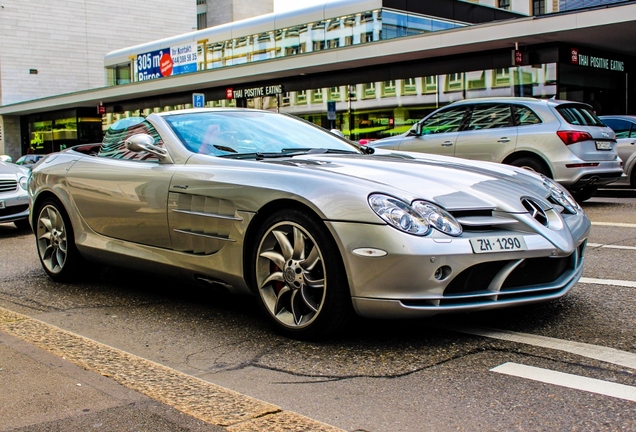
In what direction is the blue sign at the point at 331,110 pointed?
toward the camera

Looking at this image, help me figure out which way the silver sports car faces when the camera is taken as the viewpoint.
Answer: facing the viewer and to the right of the viewer

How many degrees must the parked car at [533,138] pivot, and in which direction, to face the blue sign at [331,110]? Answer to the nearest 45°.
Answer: approximately 45° to its right

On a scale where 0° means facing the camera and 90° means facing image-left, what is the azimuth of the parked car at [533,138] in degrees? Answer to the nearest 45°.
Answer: approximately 135°

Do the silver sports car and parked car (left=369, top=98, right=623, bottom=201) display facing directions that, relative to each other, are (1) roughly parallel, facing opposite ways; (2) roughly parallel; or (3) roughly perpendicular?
roughly parallel, facing opposite ways

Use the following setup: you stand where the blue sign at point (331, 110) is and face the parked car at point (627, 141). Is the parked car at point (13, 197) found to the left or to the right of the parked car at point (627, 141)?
right

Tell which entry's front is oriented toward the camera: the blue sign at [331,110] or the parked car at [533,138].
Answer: the blue sign

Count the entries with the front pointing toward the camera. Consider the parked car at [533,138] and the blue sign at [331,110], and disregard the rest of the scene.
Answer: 1

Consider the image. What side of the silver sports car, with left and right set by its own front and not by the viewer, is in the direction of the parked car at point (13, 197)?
back

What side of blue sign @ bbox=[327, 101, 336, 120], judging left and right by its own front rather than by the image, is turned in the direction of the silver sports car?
front

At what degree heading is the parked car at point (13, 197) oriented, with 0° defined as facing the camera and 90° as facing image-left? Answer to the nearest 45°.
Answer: approximately 315°

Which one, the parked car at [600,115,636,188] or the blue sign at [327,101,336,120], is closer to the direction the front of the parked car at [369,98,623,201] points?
the blue sign

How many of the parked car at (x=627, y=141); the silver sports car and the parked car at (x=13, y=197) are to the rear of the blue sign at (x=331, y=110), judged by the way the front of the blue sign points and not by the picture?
0

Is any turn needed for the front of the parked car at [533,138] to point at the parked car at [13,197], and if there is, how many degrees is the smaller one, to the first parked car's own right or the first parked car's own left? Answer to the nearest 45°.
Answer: approximately 45° to the first parked car's own left

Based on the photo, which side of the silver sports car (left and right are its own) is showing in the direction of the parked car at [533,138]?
left

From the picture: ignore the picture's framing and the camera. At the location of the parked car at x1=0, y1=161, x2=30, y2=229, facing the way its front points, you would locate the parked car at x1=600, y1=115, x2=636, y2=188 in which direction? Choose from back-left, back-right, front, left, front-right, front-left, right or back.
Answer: front-left

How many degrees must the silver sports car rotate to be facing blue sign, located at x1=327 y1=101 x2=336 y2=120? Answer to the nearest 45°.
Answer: approximately 135° to its left

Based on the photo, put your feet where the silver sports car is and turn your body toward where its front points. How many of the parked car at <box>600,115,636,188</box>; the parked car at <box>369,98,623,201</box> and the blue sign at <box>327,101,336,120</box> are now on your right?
0
